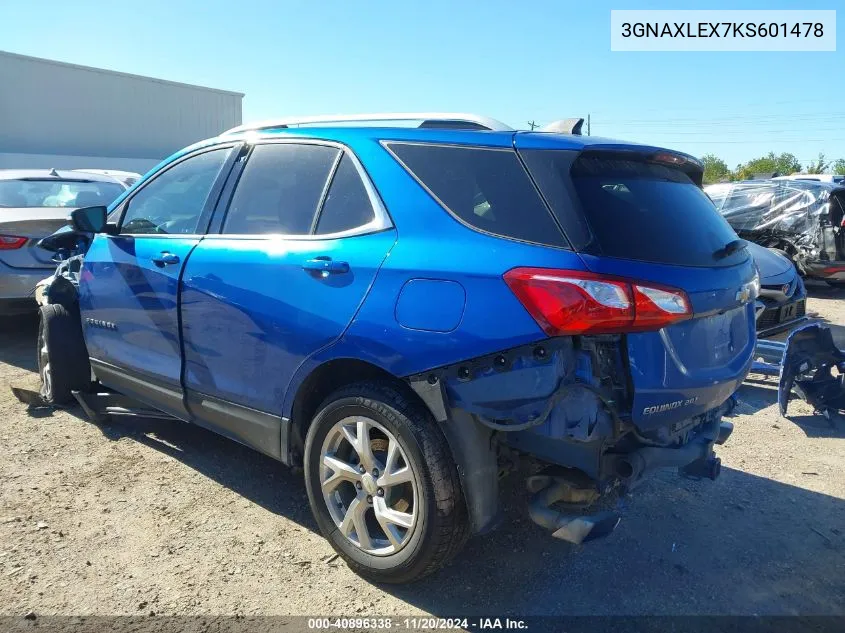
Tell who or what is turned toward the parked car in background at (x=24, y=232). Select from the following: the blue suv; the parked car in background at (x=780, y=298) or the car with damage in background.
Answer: the blue suv

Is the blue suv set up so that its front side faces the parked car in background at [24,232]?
yes

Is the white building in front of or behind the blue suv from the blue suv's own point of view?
in front

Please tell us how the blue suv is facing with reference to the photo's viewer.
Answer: facing away from the viewer and to the left of the viewer

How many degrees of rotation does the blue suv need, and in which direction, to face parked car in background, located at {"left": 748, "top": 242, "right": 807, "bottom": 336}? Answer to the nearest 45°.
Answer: approximately 90° to its right

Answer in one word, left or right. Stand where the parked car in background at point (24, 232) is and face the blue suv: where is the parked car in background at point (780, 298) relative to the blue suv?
left

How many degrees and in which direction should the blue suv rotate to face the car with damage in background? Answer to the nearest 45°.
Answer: approximately 90° to its right

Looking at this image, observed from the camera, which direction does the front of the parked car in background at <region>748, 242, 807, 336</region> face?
facing the viewer and to the right of the viewer
